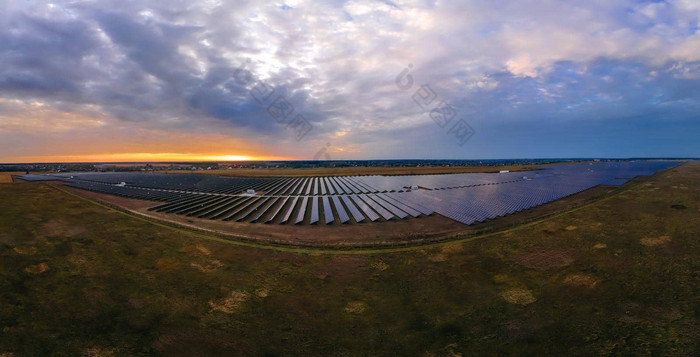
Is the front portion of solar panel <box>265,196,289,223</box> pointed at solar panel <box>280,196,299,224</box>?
no

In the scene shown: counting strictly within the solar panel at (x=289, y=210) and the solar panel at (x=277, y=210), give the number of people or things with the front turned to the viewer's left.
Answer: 2

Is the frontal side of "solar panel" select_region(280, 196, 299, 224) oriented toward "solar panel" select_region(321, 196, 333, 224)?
no

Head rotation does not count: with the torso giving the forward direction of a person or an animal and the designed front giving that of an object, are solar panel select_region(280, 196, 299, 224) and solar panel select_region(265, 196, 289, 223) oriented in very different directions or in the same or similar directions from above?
same or similar directions

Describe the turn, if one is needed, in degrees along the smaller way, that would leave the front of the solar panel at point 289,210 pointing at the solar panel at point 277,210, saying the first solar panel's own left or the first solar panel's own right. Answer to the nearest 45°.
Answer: approximately 45° to the first solar panel's own right

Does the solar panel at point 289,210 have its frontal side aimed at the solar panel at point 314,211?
no

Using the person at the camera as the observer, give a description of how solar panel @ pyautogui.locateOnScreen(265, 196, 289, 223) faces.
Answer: facing to the left of the viewer

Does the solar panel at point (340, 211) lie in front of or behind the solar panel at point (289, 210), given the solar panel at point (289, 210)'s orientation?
behind

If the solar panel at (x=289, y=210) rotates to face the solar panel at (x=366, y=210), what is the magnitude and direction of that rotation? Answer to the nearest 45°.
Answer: approximately 180°

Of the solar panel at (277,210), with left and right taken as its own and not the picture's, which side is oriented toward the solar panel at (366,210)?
back

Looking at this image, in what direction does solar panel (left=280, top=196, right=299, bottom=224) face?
to the viewer's left
